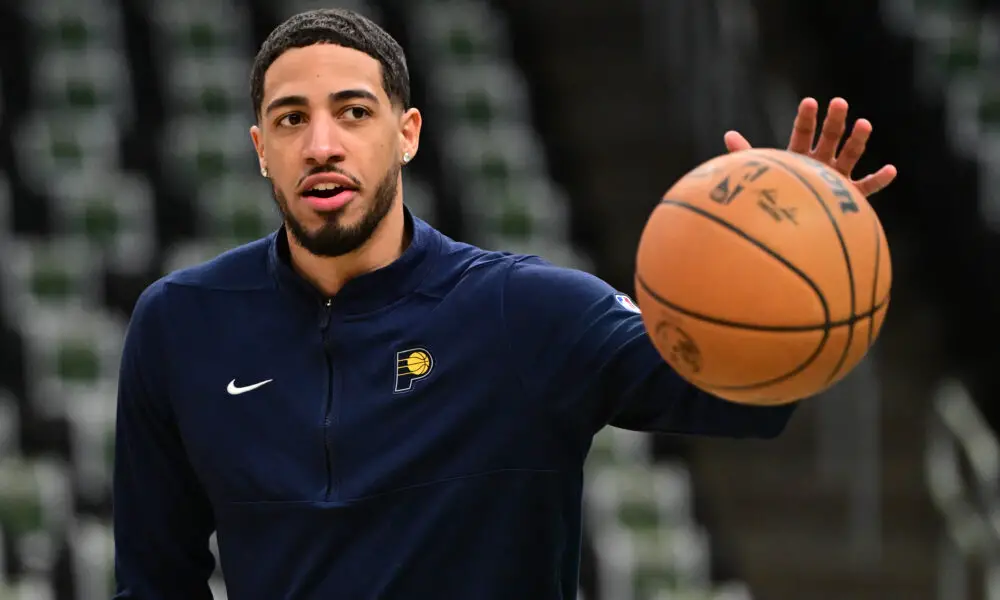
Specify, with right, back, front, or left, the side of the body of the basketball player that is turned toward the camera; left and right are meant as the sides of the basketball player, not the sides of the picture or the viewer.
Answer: front

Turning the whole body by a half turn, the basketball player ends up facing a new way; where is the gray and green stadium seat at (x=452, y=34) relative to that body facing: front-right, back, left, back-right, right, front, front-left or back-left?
front

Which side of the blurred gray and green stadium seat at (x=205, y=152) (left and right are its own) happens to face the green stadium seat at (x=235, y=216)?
front

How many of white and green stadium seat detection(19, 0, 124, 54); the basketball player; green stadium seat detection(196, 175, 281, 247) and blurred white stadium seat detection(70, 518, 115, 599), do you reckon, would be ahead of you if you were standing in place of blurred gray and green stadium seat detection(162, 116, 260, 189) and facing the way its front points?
3

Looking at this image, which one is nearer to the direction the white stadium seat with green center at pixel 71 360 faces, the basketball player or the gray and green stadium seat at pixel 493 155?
the basketball player

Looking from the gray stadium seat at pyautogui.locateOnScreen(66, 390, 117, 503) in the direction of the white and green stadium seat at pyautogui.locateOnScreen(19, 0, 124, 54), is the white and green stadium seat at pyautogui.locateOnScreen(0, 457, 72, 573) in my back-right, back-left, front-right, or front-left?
back-left

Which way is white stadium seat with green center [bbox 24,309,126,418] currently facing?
toward the camera

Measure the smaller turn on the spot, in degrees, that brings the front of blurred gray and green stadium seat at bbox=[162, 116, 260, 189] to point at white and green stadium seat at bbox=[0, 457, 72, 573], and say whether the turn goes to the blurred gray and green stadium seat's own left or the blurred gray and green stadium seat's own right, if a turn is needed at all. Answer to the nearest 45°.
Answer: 0° — it already faces it

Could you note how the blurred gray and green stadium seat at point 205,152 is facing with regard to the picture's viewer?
facing the viewer

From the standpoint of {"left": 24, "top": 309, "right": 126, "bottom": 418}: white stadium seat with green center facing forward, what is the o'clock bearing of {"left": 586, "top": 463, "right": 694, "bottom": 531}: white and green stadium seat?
{"left": 586, "top": 463, "right": 694, "bottom": 531}: white and green stadium seat is roughly at 10 o'clock from {"left": 24, "top": 309, "right": 126, "bottom": 418}: white stadium seat with green center.

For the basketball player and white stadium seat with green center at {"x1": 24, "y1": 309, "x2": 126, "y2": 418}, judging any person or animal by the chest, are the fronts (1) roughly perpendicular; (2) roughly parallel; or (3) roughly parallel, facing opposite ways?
roughly parallel

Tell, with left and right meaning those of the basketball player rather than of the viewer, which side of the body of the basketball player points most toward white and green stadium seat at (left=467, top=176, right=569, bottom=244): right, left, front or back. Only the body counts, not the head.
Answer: back

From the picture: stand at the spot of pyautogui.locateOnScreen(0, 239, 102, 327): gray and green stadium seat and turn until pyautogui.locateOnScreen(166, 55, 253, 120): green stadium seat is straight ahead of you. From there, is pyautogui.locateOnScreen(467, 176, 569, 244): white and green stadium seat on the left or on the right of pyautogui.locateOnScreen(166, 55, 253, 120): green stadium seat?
right

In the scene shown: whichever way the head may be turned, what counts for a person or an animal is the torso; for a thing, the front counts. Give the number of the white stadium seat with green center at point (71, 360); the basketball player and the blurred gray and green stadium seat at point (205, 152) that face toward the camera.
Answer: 3

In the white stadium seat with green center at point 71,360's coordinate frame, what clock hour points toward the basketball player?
The basketball player is roughly at 12 o'clock from the white stadium seat with green center.

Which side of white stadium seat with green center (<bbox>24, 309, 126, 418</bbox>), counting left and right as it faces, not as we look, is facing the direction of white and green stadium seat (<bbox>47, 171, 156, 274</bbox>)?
back

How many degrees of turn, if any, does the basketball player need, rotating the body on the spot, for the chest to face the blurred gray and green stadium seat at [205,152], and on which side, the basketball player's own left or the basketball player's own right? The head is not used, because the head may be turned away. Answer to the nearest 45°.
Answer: approximately 180°
